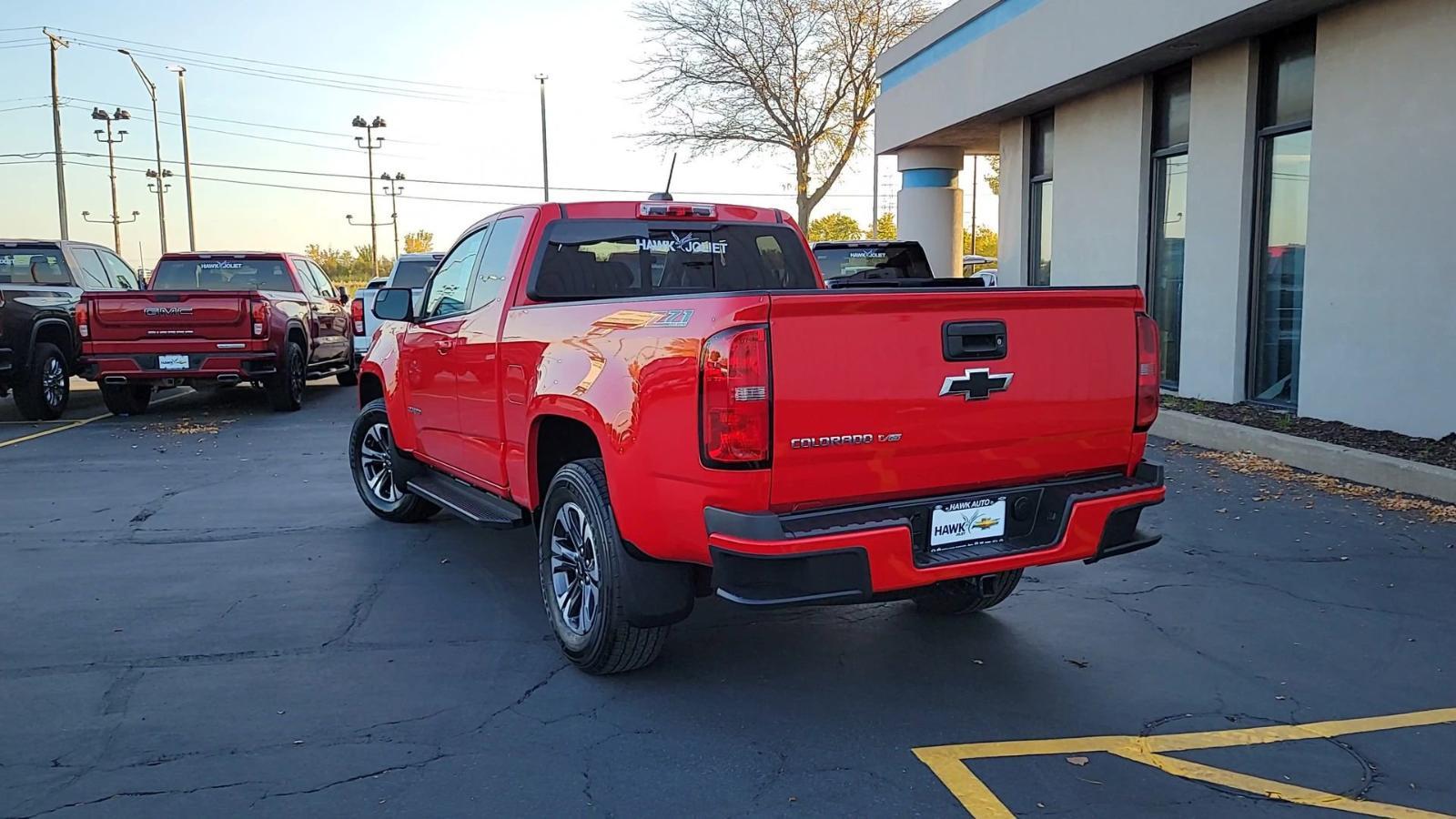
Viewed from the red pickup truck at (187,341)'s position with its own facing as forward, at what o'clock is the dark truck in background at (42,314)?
The dark truck in background is roughly at 9 o'clock from the red pickup truck.

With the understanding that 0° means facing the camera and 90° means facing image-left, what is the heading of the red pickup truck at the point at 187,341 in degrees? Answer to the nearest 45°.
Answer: approximately 225°

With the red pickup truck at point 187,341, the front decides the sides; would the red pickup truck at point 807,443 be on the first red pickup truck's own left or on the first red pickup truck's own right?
on the first red pickup truck's own right

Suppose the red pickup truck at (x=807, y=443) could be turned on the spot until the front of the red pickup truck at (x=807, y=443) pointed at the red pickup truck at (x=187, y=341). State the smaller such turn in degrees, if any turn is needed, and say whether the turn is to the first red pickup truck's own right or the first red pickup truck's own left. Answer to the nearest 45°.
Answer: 0° — it already faces it

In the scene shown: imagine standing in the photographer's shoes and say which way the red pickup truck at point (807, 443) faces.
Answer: facing away from the viewer and to the left of the viewer

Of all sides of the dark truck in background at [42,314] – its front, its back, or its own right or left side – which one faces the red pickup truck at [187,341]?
right
